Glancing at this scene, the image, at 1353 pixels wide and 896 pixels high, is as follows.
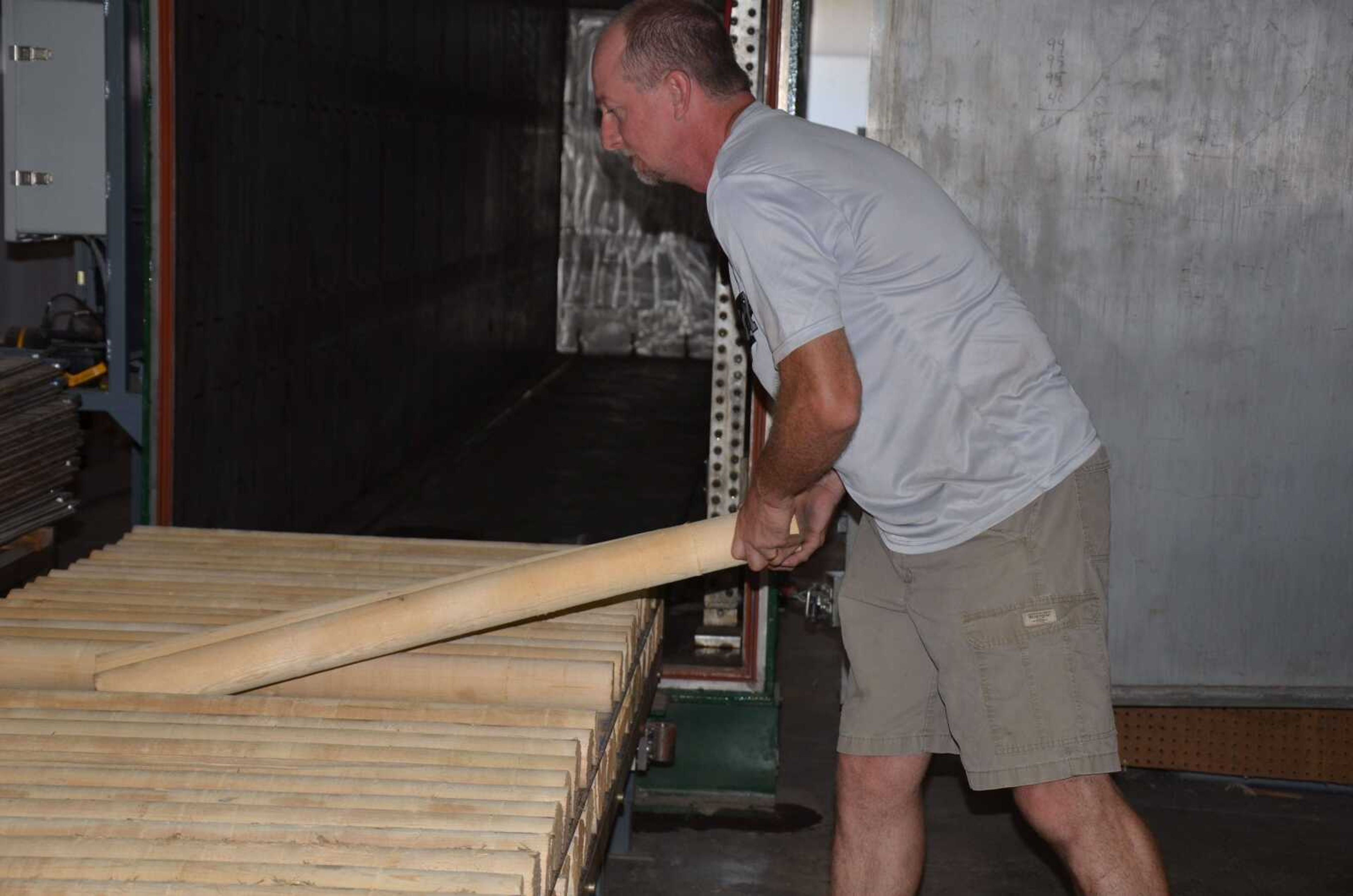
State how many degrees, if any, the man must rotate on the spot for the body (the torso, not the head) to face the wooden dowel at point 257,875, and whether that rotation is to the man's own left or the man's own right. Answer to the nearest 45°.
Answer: approximately 45° to the man's own left

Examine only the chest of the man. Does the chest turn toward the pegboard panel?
no

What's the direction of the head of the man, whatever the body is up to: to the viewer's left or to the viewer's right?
to the viewer's left

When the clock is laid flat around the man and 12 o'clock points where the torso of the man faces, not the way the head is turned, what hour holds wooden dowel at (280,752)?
The wooden dowel is roughly at 11 o'clock from the man.

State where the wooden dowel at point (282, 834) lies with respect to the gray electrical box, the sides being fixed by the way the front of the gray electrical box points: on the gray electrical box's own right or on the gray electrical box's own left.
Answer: on the gray electrical box's own left

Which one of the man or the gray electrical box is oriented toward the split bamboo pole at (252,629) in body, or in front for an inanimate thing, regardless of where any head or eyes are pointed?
the man

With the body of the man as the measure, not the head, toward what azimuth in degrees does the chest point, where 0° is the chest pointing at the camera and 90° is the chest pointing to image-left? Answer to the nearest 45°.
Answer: approximately 90°
